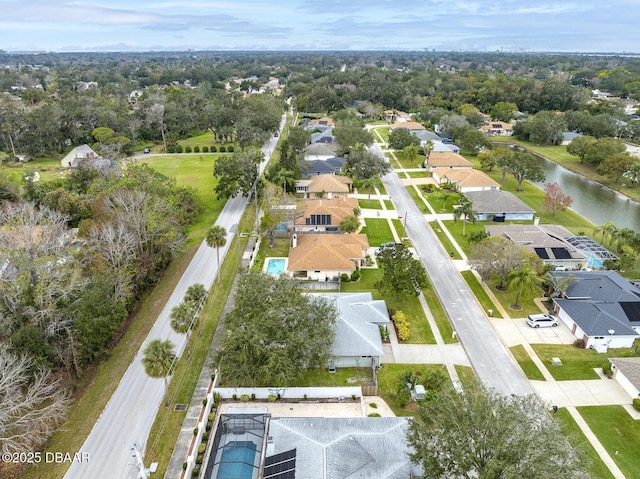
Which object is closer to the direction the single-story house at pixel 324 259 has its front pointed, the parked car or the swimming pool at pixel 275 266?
the parked car

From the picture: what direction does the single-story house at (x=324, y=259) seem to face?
to the viewer's right

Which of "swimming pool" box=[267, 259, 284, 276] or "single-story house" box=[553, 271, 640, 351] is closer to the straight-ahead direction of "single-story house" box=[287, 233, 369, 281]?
the single-story house

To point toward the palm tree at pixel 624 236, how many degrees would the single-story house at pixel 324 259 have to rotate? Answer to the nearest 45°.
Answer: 0° — it already faces it

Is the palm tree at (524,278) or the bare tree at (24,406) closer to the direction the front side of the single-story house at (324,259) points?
the palm tree

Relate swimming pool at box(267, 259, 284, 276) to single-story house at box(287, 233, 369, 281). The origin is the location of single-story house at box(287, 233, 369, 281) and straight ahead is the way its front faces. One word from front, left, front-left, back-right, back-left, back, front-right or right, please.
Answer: back

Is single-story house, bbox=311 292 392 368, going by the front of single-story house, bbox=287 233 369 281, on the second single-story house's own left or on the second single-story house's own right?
on the second single-story house's own right

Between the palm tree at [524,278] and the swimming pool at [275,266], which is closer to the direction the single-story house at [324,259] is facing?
the palm tree
